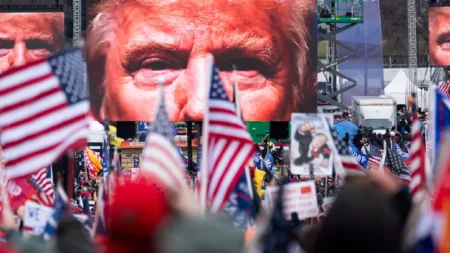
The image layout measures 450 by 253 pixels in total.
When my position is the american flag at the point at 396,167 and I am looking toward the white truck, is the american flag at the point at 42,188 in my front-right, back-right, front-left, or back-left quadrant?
back-left

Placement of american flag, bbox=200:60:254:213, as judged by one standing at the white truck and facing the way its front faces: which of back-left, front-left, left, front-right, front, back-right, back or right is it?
front

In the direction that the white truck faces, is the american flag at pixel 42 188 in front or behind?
in front

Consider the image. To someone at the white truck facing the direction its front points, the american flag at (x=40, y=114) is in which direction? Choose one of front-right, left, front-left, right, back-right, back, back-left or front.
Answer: front

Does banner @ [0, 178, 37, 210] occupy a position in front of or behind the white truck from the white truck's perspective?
in front
